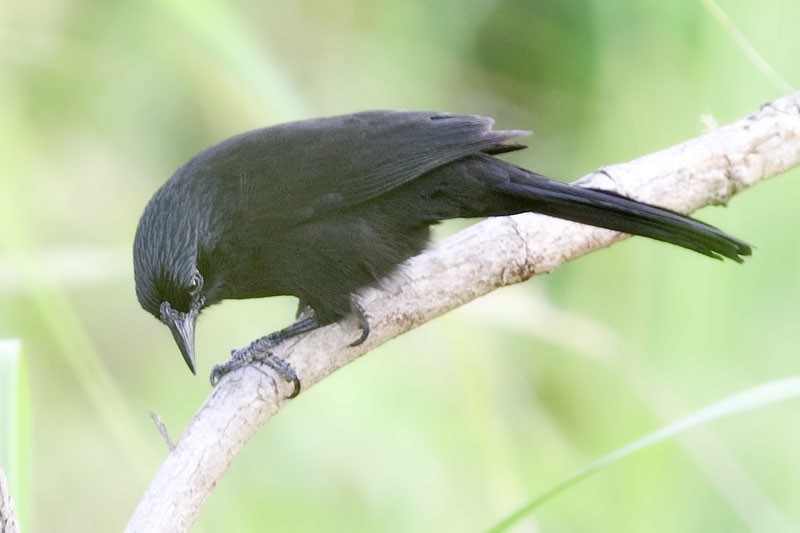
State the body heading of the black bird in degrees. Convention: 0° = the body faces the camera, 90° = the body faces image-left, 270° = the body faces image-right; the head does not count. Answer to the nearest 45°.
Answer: approximately 90°
